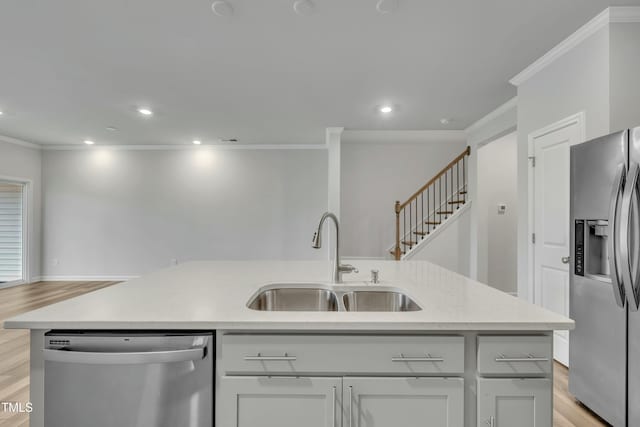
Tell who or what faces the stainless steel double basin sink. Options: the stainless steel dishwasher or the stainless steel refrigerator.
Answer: the stainless steel refrigerator

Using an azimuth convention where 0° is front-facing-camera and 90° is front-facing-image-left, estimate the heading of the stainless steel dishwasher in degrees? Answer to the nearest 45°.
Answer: approximately 0°

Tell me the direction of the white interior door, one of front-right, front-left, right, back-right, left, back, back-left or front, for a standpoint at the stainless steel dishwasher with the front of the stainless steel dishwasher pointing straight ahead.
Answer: left

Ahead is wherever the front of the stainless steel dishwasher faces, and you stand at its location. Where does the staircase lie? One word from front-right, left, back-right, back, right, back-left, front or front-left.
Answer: back-left

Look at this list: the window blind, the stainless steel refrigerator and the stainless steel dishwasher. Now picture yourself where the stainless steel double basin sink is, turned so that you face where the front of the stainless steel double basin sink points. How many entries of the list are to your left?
1

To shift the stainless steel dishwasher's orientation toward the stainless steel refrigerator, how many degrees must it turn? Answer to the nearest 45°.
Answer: approximately 90° to its left

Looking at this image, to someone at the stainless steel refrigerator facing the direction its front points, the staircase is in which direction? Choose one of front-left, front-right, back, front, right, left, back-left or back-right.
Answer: right

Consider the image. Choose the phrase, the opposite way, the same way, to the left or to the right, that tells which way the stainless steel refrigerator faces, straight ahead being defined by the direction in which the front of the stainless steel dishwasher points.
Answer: to the right

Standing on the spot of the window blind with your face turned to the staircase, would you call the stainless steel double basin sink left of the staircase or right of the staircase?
right

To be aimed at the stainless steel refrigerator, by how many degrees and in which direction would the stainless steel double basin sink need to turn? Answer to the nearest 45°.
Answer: approximately 90° to its left

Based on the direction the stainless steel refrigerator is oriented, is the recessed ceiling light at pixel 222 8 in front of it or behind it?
in front

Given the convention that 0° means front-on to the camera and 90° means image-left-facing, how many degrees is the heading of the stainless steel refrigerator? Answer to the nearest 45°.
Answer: approximately 45°

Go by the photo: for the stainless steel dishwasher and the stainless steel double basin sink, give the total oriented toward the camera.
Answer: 2
